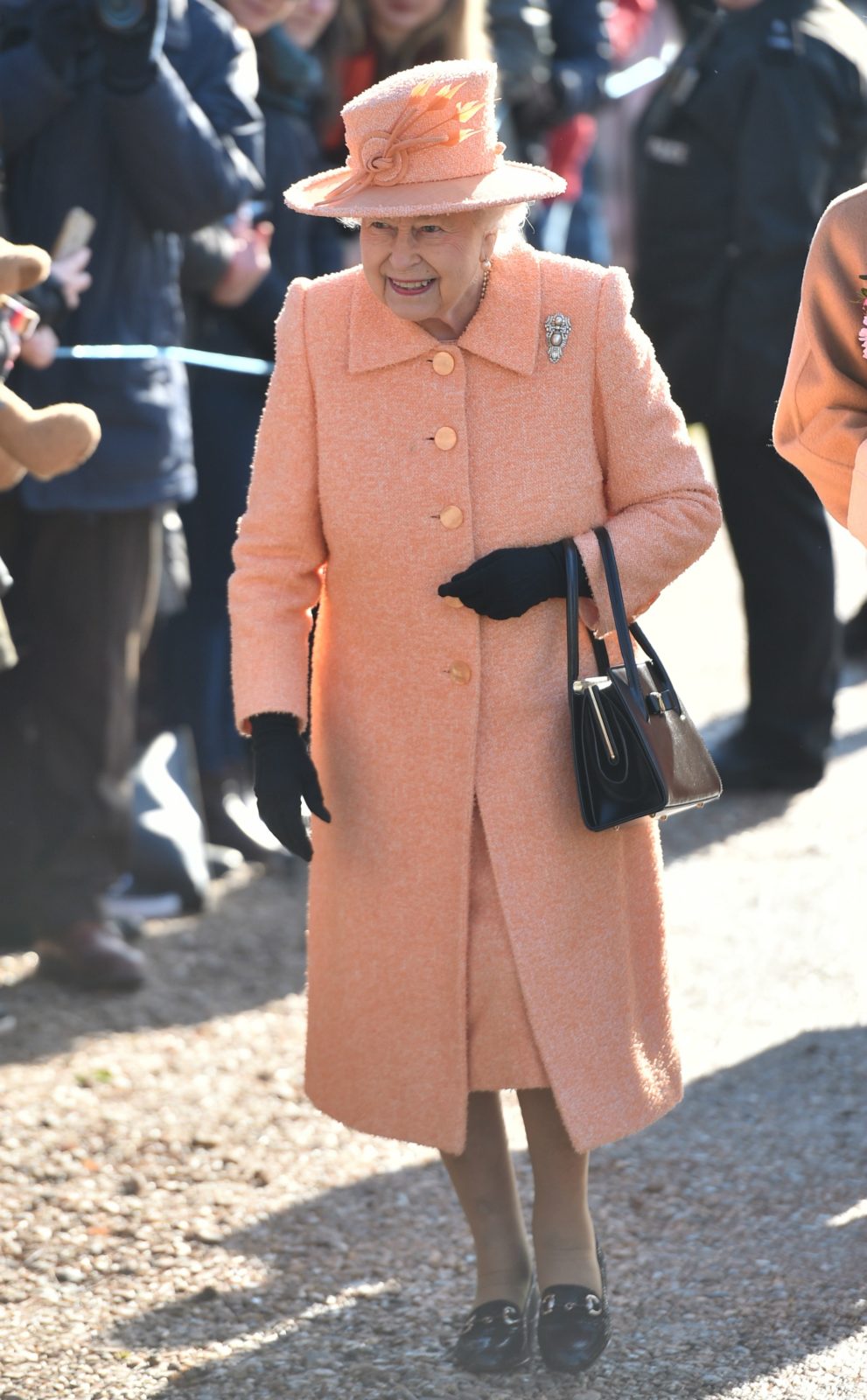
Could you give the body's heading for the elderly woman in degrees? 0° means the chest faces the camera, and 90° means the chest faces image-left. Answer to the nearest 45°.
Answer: approximately 0°

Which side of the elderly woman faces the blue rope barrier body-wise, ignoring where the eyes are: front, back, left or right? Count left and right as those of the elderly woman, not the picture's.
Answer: back
